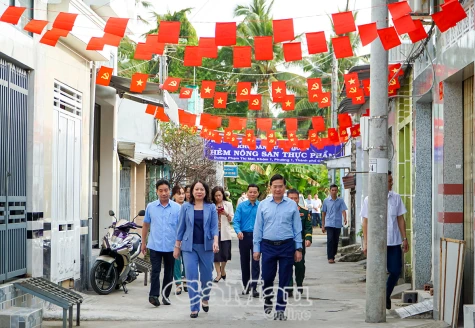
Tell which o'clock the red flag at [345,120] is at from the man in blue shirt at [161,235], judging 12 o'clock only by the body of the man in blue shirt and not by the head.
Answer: The red flag is roughly at 7 o'clock from the man in blue shirt.

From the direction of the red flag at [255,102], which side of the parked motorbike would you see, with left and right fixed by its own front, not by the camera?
back

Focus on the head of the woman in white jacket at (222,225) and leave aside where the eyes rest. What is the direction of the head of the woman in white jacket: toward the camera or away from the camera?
toward the camera

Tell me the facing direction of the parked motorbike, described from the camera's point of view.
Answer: facing the viewer and to the left of the viewer

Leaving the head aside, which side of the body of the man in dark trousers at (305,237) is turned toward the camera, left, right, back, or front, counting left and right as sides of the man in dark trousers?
front

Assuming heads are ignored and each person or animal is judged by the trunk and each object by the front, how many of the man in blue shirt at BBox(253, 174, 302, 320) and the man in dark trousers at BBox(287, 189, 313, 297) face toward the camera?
2

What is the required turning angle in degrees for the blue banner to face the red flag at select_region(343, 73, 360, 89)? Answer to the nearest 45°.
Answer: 0° — it already faces it

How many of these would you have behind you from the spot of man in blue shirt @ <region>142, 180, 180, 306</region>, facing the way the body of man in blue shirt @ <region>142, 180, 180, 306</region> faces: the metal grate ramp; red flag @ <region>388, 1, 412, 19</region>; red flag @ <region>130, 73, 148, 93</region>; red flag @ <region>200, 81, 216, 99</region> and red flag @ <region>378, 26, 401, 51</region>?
2

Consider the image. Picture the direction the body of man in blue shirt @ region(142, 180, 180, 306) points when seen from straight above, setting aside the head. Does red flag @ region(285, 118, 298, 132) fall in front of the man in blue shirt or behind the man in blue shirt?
behind

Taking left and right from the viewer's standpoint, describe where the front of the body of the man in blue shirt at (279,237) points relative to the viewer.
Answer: facing the viewer

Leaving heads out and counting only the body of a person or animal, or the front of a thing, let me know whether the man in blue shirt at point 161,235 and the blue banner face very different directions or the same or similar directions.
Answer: same or similar directions

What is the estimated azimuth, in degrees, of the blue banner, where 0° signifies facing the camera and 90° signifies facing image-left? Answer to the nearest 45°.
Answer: approximately 0°
